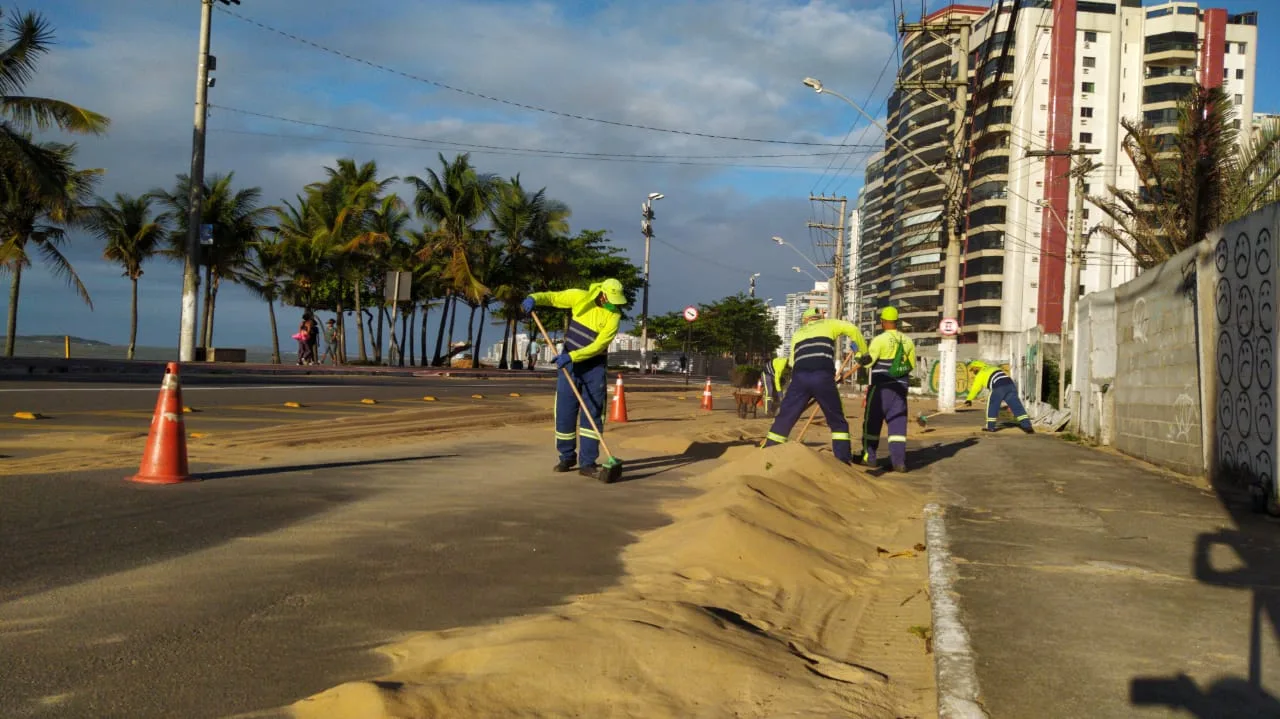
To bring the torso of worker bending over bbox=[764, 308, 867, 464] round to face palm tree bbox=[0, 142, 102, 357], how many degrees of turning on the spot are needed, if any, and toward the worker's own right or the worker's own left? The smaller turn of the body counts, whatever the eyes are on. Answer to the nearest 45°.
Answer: approximately 45° to the worker's own left

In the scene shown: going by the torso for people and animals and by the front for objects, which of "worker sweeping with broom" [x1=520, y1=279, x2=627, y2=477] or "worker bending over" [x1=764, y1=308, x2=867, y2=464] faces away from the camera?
"worker bending over" [x1=764, y1=308, x2=867, y2=464]

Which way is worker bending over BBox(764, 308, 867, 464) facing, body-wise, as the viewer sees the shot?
away from the camera

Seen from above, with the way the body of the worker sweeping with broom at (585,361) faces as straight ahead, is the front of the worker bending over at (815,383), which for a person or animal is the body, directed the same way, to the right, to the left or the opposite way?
the opposite way

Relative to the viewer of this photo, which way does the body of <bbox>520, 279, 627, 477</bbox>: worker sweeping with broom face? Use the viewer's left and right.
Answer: facing the viewer

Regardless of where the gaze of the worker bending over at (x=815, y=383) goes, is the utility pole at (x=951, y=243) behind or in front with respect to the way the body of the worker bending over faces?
in front

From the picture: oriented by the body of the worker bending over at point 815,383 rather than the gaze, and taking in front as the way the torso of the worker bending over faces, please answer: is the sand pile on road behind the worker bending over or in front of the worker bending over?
behind

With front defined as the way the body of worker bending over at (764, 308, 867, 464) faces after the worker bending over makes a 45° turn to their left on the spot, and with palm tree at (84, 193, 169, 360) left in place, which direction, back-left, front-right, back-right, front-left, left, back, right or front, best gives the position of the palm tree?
front

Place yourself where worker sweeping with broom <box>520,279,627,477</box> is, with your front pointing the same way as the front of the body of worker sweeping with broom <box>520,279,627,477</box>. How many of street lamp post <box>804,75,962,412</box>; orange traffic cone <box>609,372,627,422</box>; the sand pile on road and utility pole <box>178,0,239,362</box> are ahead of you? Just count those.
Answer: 1

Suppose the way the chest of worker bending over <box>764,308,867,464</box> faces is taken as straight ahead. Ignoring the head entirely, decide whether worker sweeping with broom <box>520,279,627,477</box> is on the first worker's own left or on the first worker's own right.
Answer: on the first worker's own left
